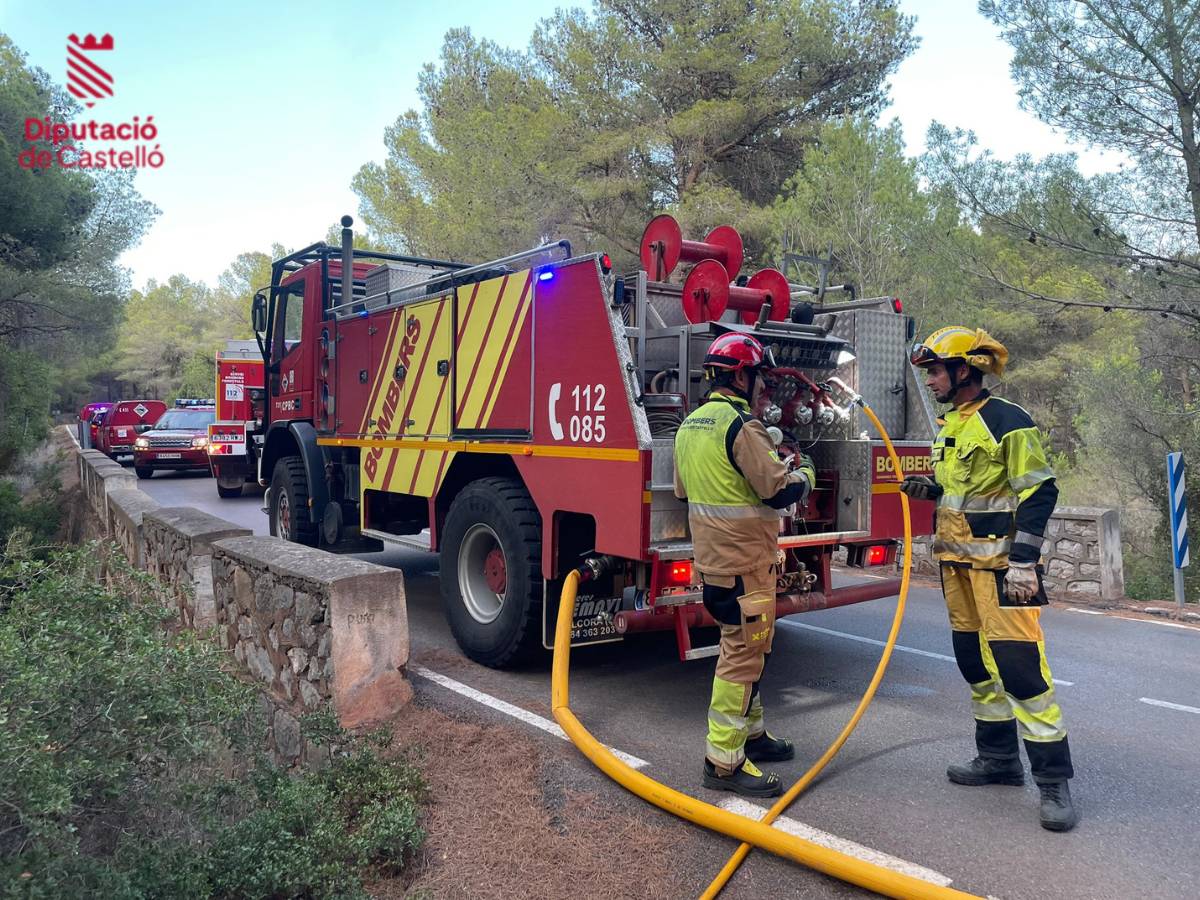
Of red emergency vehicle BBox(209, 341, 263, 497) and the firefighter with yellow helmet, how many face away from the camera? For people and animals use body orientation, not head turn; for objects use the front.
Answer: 1

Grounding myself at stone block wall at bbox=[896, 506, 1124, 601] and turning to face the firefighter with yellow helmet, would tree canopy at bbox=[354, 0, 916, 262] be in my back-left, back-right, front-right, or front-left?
back-right

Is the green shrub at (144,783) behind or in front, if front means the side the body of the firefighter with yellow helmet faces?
in front

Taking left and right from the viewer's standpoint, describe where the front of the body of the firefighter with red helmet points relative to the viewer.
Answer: facing away from the viewer and to the right of the viewer

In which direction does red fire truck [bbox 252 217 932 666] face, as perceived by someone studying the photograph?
facing away from the viewer and to the left of the viewer

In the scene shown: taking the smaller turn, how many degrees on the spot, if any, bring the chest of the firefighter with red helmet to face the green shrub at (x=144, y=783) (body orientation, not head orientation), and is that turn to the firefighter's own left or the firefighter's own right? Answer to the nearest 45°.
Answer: approximately 180°

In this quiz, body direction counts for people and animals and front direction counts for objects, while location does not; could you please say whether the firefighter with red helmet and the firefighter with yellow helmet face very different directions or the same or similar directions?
very different directions

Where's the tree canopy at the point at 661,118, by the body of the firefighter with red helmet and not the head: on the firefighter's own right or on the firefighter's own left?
on the firefighter's own left

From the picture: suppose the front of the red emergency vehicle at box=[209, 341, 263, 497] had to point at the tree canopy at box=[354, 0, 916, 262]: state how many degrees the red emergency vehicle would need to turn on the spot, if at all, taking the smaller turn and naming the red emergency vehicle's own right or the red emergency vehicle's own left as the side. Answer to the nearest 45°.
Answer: approximately 90° to the red emergency vehicle's own right

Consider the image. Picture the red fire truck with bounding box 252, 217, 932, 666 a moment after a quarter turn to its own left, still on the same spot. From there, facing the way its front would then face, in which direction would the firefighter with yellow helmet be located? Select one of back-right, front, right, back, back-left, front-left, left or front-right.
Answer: left

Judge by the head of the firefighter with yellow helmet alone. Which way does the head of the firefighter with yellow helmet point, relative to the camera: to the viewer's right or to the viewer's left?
to the viewer's left

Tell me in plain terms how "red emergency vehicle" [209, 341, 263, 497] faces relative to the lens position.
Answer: facing away from the viewer

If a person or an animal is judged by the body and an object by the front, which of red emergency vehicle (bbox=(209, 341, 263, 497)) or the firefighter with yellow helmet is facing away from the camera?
the red emergency vehicle

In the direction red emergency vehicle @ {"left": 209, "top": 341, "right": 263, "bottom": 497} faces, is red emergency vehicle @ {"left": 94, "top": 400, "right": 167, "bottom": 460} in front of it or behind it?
in front

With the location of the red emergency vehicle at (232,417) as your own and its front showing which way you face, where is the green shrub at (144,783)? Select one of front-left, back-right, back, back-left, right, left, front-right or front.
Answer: back
